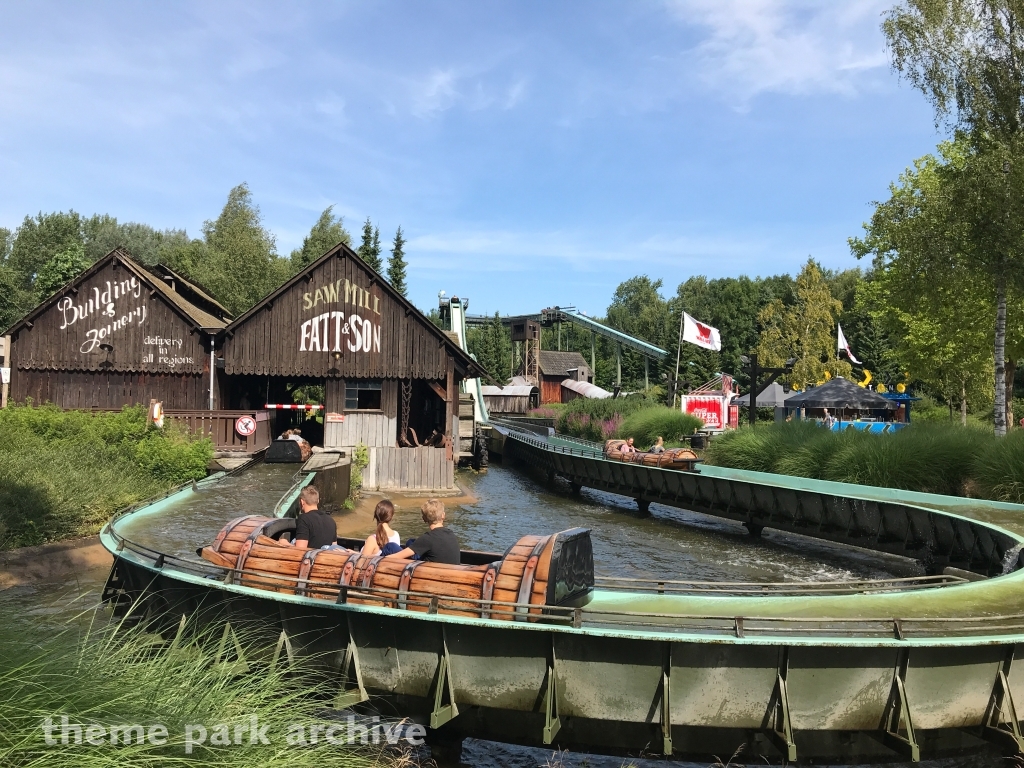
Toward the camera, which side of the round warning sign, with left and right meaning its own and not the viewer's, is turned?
front

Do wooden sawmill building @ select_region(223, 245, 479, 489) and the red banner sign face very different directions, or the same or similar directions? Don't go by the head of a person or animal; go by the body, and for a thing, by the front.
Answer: same or similar directions

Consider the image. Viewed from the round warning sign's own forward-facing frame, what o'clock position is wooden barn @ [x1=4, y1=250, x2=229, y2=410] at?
The wooden barn is roughly at 4 o'clock from the round warning sign.

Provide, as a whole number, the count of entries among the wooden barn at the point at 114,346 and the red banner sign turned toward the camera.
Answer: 2

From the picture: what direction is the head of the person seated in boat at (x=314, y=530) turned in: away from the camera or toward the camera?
away from the camera

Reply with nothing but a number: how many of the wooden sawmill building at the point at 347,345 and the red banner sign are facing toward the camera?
2

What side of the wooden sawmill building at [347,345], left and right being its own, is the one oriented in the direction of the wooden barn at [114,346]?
right

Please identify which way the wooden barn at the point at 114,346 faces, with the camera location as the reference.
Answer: facing the viewer

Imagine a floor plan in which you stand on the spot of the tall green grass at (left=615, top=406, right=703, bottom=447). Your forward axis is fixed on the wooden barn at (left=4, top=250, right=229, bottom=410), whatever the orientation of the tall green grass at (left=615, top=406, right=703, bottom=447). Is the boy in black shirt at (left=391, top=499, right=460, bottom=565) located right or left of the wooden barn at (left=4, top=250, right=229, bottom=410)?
left

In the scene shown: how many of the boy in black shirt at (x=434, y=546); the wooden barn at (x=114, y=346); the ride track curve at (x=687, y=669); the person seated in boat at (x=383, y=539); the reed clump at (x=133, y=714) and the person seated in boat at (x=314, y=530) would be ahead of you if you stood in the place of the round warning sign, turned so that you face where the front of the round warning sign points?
5

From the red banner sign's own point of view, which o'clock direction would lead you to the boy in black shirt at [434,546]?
The boy in black shirt is roughly at 12 o'clock from the red banner sign.

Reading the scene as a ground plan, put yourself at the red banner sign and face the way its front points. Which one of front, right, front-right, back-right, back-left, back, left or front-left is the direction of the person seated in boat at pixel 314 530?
front

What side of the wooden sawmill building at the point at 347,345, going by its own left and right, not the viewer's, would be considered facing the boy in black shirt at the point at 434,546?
front

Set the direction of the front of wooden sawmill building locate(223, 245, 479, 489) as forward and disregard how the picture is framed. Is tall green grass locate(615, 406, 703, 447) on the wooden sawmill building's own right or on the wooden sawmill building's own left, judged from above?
on the wooden sawmill building's own left
